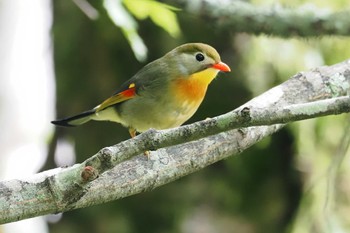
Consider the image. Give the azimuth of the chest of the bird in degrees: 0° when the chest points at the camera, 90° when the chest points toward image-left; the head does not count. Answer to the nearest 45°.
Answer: approximately 270°

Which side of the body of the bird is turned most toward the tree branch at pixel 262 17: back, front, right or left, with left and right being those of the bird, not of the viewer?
front
